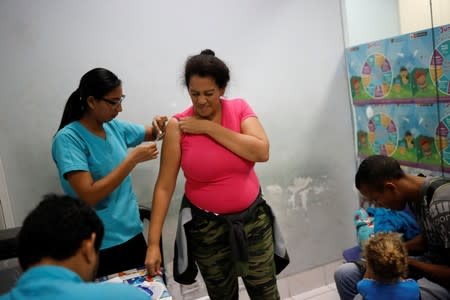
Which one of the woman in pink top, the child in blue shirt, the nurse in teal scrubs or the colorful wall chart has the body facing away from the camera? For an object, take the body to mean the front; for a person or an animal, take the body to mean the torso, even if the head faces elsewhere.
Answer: the child in blue shirt

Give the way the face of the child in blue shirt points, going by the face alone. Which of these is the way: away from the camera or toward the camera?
away from the camera

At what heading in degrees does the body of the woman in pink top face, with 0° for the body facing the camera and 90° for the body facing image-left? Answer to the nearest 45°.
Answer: approximately 0°

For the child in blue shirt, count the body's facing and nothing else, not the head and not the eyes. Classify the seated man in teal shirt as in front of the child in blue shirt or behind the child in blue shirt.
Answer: behind

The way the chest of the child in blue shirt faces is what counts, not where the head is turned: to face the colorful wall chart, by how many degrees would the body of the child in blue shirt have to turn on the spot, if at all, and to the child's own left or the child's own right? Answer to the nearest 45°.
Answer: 0° — they already face it

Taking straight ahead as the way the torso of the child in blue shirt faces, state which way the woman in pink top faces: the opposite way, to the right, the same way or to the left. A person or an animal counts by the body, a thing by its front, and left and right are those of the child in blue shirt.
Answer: the opposite way

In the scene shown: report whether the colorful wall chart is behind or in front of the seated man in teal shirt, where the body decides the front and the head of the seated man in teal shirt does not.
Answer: in front

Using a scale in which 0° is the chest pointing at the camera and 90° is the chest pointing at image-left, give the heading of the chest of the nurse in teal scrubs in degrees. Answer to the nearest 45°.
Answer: approximately 315°

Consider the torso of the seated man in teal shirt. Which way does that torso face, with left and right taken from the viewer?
facing away from the viewer and to the right of the viewer

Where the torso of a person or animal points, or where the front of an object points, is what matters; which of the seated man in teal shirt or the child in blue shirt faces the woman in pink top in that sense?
the seated man in teal shirt

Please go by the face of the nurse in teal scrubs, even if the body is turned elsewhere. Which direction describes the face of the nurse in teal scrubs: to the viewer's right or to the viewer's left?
to the viewer's right

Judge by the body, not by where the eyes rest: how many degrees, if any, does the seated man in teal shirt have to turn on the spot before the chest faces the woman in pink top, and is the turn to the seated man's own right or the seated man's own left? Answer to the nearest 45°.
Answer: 0° — they already face them

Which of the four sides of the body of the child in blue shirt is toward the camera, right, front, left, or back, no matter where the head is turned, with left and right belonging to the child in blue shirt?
back

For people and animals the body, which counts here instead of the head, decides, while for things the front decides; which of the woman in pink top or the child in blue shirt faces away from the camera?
the child in blue shirt
